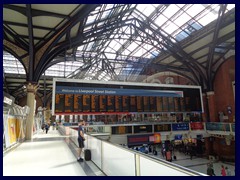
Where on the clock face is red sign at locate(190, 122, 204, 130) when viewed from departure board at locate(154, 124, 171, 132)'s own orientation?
The red sign is roughly at 8 o'clock from the departure board.

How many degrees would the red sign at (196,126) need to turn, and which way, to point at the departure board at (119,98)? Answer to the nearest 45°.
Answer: approximately 45° to its right

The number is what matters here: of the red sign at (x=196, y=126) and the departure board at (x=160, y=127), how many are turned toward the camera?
2

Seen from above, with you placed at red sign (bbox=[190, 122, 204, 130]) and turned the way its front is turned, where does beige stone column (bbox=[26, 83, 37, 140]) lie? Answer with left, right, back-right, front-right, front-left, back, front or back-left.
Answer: front-right

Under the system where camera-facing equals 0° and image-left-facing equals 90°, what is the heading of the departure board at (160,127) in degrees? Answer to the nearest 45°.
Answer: approximately 0°

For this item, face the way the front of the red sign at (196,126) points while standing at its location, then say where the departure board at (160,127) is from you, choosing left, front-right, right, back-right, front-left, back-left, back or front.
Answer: front-right

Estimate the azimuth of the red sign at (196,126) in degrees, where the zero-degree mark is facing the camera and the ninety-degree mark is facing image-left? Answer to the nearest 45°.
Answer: approximately 0°
